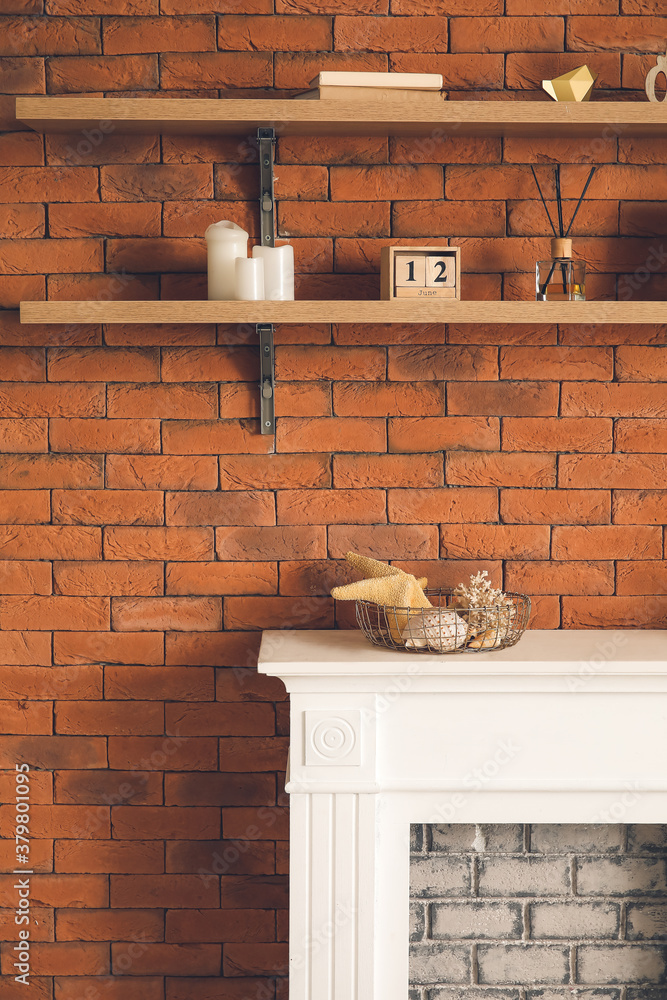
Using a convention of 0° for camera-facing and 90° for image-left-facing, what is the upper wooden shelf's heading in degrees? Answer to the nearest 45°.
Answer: approximately 0°
